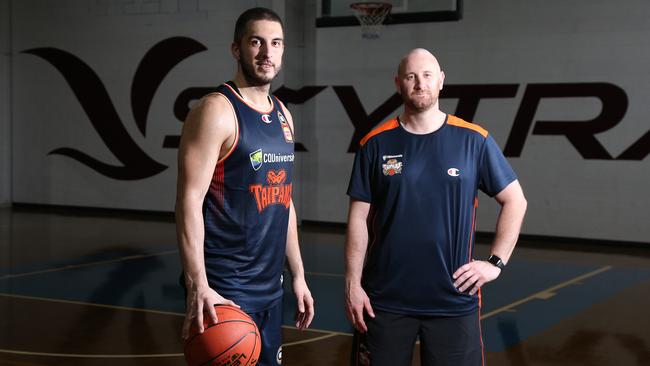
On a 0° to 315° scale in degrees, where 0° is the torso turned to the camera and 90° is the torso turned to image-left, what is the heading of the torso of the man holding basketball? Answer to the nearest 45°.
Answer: approximately 315°

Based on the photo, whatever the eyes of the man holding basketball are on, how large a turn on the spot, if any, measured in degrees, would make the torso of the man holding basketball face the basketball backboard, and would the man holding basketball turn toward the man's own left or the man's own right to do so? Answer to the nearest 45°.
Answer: approximately 135° to the man's own left
